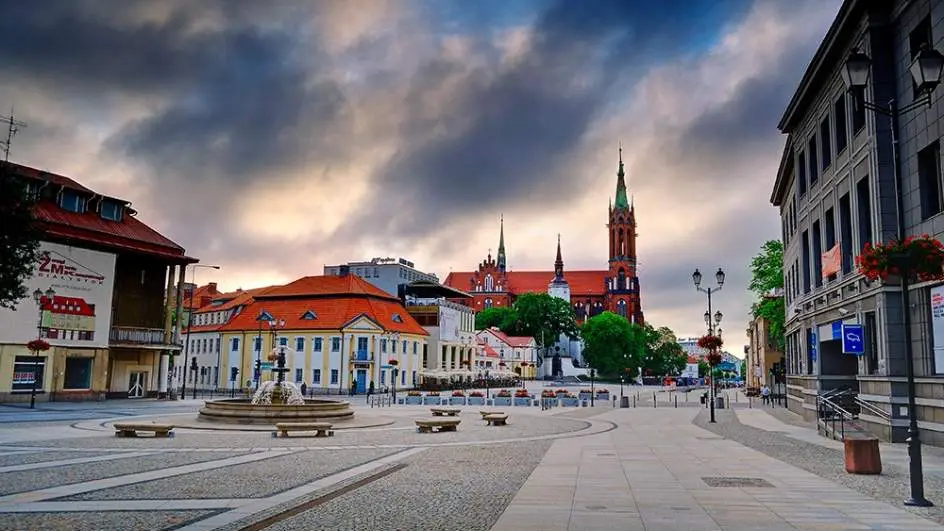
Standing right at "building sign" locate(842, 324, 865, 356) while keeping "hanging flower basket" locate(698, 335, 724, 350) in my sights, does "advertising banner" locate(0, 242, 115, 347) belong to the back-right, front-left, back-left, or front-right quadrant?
front-left

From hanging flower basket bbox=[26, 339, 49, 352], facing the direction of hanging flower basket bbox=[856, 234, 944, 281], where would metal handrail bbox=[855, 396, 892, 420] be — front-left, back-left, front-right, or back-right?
front-left

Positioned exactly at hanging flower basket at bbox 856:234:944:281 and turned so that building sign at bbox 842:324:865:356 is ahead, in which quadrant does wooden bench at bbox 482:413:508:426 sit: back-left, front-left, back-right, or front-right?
front-left

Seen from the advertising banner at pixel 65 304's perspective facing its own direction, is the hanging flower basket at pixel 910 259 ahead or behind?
ahead

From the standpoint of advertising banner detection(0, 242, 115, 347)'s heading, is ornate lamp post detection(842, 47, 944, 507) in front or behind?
in front

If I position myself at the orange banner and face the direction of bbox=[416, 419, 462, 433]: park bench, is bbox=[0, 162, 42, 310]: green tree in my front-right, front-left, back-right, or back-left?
front-right

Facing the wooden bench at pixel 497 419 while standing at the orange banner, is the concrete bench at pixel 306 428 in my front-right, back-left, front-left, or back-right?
front-left

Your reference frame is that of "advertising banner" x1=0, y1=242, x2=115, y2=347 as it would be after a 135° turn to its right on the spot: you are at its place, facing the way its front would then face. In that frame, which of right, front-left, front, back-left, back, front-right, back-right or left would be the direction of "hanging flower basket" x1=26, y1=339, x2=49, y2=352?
left

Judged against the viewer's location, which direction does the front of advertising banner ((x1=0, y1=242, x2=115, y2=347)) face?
facing the viewer and to the right of the viewer

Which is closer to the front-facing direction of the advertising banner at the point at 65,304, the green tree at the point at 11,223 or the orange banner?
the orange banner

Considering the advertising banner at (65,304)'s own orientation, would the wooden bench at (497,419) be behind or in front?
in front

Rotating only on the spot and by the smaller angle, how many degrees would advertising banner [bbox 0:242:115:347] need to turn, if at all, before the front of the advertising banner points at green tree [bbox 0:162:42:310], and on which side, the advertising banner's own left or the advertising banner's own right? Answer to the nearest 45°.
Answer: approximately 45° to the advertising banner's own right

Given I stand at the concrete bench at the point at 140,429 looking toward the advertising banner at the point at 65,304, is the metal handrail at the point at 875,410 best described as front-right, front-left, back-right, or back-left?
back-right

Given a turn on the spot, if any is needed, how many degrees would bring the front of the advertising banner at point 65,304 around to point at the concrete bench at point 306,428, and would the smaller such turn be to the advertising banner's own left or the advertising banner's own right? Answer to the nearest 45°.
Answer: approximately 45° to the advertising banner's own right

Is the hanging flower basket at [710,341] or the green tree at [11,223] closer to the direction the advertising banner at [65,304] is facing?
the hanging flower basket

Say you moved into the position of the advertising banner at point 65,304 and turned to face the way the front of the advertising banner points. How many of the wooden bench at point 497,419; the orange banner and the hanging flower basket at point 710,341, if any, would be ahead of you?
3

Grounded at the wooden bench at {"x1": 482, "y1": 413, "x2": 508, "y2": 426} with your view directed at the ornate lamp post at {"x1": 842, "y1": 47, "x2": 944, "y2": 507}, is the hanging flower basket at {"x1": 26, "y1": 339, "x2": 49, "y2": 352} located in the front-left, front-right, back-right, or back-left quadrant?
back-right

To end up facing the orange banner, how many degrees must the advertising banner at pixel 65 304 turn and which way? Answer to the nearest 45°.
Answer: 0° — it already faces it

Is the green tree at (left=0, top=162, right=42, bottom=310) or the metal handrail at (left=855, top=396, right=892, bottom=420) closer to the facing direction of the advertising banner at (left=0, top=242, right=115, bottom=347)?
the metal handrail
